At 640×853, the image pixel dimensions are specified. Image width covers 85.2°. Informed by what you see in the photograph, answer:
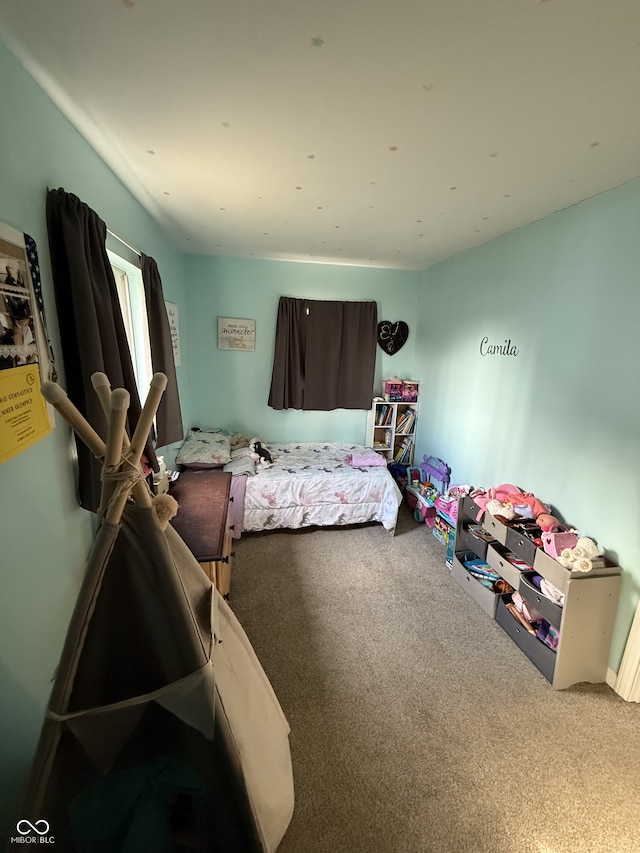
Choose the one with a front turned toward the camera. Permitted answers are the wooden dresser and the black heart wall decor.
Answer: the black heart wall decor

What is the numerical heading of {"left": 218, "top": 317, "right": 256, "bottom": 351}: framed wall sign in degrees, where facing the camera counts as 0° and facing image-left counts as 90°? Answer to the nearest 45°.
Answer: approximately 0°

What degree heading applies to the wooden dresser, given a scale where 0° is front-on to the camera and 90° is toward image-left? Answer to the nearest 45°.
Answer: approximately 270°

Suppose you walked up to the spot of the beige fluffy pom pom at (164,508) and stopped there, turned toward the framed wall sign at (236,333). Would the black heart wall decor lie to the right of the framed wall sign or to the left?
right

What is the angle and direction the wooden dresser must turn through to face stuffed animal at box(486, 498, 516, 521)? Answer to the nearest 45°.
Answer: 0° — it already faces it

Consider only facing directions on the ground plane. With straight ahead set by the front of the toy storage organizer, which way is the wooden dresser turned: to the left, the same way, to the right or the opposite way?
the opposite way

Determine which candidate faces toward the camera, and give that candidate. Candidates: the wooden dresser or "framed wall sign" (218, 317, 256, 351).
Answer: the framed wall sign

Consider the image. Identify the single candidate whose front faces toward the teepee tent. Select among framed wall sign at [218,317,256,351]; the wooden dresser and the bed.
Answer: the framed wall sign

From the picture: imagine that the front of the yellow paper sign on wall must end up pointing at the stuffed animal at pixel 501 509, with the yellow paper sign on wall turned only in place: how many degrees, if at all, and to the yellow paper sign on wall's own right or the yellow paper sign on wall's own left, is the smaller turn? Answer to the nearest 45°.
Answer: approximately 45° to the yellow paper sign on wall's own left

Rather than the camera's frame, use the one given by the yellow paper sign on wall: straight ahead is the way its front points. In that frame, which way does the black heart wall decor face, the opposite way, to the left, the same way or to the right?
to the right

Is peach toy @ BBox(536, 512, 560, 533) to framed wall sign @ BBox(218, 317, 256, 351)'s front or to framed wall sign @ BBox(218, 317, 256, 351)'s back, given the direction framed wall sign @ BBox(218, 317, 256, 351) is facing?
to the front

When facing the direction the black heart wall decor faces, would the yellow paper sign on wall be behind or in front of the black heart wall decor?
in front

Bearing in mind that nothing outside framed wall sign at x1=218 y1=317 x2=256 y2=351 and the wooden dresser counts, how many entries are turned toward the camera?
1

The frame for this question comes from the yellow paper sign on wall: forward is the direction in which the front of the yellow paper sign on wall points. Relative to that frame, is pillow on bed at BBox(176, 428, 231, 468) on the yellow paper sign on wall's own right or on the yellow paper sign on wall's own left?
on the yellow paper sign on wall's own left

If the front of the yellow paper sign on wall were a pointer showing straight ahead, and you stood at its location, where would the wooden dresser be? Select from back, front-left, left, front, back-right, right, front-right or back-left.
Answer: left

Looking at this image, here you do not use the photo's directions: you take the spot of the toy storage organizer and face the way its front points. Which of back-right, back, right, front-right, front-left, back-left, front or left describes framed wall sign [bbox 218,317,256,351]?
front-right

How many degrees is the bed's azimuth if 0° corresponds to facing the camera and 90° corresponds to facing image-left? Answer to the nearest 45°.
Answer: approximately 270°

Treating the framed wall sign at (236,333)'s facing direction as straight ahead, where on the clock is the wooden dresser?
The wooden dresser is roughly at 12 o'clock from the framed wall sign.

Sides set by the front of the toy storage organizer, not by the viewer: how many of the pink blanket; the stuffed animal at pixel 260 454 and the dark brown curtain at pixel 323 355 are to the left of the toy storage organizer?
0
